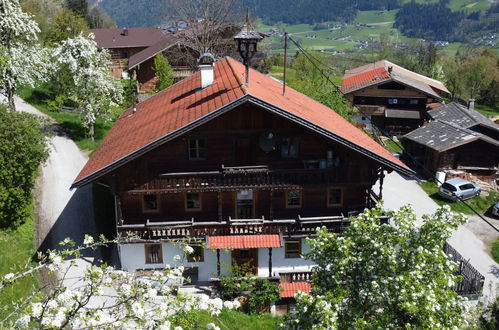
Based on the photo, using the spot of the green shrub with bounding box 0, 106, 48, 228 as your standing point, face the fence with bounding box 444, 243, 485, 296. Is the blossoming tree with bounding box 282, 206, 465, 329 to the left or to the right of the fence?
right

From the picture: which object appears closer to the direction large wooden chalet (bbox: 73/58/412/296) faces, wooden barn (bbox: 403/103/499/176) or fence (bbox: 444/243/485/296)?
the fence

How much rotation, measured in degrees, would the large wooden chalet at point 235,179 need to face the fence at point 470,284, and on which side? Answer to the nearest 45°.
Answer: approximately 90° to its left

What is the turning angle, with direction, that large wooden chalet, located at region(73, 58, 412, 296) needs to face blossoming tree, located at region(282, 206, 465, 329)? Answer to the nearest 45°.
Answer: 0° — it already faces it

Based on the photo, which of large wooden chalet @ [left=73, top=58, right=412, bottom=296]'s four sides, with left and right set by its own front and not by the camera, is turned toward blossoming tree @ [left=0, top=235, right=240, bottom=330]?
front

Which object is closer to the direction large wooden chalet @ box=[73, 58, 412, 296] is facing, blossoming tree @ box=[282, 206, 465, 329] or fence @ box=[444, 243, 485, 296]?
the blossoming tree

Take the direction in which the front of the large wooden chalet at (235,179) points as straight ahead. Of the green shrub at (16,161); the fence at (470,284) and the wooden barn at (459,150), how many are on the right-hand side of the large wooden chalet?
1

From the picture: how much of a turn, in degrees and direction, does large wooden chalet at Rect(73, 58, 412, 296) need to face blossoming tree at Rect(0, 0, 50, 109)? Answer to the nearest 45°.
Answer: approximately 135° to its right

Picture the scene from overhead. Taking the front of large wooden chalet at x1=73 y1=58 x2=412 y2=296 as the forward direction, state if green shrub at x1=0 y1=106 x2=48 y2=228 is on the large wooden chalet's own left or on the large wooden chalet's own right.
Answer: on the large wooden chalet's own right

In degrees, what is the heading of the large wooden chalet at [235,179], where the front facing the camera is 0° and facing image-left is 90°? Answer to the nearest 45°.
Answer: approximately 0°

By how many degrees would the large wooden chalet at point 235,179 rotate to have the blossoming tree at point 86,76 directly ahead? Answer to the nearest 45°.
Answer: approximately 135° to its right

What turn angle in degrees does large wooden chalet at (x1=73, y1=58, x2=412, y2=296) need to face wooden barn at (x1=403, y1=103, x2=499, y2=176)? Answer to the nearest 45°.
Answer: approximately 135° to its left
